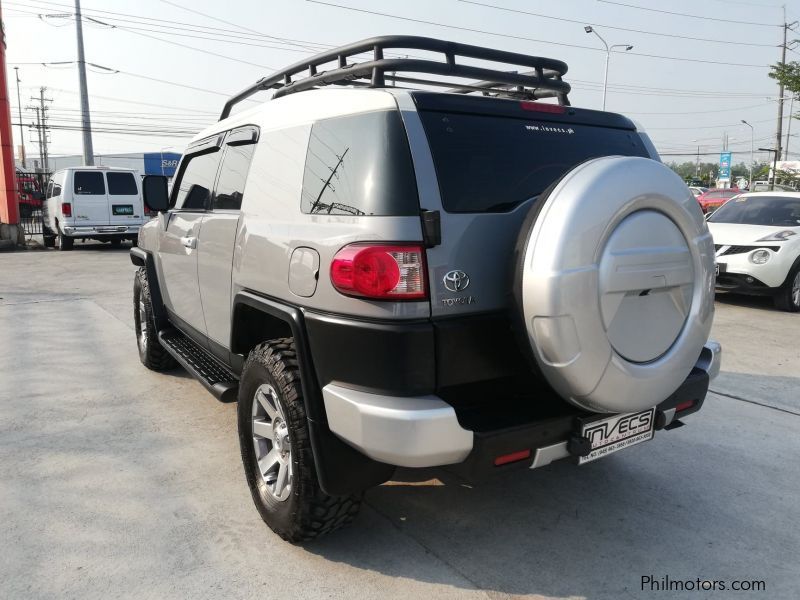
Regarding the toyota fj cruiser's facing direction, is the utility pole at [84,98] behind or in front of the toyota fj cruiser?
in front

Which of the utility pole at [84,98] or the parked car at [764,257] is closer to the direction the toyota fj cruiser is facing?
the utility pole

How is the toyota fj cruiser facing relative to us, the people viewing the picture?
facing away from the viewer and to the left of the viewer

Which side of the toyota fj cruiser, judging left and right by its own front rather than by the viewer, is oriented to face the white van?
front

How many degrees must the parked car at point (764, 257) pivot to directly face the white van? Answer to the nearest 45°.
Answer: approximately 45° to its right

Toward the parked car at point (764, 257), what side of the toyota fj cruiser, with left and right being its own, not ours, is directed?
right

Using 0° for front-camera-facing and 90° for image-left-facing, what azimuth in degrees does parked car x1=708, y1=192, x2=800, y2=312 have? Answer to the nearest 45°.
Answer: approximately 45°

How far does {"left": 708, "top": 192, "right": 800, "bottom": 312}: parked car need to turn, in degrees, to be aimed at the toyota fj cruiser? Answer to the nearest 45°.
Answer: approximately 45° to its left

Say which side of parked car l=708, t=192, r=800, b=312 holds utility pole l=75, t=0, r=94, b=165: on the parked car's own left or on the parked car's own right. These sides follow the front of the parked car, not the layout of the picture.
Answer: on the parked car's own right
